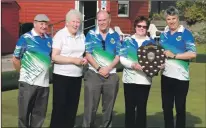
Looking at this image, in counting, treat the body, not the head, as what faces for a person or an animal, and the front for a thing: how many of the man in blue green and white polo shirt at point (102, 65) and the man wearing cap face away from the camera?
0

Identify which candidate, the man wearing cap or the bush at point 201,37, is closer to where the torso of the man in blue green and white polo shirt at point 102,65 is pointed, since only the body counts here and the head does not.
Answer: the man wearing cap

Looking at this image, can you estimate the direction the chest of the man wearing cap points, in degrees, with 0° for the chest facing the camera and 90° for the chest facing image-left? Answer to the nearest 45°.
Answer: approximately 315°

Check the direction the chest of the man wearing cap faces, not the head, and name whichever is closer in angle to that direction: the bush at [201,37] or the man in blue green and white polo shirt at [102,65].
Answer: the man in blue green and white polo shirt

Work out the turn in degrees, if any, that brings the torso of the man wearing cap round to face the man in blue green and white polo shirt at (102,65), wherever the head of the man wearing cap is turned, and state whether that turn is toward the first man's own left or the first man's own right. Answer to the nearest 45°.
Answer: approximately 45° to the first man's own left

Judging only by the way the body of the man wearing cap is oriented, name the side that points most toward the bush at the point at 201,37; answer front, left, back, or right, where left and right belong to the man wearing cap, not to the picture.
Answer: left

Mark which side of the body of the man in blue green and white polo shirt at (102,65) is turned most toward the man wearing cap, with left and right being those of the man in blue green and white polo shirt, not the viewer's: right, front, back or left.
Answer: right

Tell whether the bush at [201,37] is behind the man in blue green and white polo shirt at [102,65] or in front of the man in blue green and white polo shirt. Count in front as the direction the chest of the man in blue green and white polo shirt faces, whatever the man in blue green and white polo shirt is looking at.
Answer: behind

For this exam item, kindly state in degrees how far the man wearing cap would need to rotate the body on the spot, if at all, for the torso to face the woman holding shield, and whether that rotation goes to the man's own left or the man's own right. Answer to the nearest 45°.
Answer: approximately 45° to the man's own left

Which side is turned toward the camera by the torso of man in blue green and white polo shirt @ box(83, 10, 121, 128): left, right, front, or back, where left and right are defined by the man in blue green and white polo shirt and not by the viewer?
front
